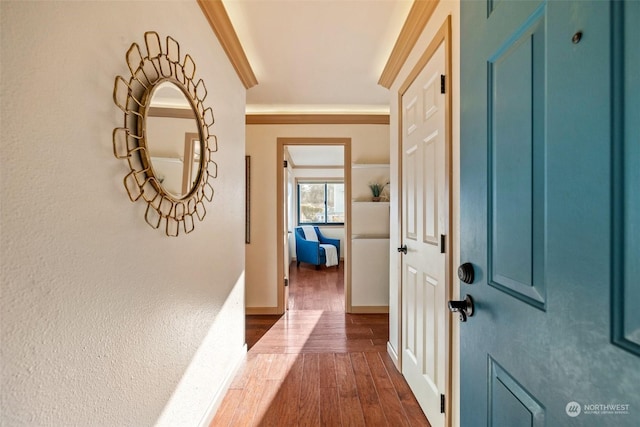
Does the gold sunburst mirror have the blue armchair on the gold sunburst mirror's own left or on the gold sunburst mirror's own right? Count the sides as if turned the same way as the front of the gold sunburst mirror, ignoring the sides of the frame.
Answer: on the gold sunburst mirror's own left

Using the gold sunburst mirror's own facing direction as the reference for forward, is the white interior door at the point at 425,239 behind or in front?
in front

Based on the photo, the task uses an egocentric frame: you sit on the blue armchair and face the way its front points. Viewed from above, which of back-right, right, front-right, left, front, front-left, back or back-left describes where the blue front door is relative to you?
front-right

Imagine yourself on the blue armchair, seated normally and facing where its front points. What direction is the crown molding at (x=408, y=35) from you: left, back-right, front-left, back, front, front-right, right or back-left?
front-right

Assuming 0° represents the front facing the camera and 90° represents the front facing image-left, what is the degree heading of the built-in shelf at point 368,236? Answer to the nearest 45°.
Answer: approximately 0°

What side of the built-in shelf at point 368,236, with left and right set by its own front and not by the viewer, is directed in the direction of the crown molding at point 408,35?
front

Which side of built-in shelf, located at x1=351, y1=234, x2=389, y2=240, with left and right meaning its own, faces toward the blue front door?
front

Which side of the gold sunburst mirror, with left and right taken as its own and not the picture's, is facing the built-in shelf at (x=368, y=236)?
left

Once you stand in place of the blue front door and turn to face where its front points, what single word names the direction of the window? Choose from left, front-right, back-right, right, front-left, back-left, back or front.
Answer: right

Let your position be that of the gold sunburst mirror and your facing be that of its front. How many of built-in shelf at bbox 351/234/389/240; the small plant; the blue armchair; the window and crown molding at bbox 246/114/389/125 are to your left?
5

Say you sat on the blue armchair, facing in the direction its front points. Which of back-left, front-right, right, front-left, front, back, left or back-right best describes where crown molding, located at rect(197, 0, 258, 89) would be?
front-right

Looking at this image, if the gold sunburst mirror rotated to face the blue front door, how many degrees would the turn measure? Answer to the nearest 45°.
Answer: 0° — it already faces it

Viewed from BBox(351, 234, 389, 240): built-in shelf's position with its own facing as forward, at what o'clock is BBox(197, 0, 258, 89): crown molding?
The crown molding is roughly at 1 o'clock from the built-in shelf.

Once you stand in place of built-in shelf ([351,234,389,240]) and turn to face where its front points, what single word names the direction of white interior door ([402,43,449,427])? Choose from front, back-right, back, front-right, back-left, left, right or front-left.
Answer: front

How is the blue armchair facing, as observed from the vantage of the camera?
facing the viewer and to the right of the viewer

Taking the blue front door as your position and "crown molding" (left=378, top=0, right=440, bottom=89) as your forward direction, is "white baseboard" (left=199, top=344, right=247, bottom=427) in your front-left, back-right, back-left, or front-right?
front-left

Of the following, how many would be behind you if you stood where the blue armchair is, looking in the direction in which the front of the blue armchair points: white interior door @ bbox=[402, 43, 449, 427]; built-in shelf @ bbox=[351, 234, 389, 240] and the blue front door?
0

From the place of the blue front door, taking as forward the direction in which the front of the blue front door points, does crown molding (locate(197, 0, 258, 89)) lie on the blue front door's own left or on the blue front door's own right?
on the blue front door's own right

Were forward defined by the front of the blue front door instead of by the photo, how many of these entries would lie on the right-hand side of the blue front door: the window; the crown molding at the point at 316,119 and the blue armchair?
3
